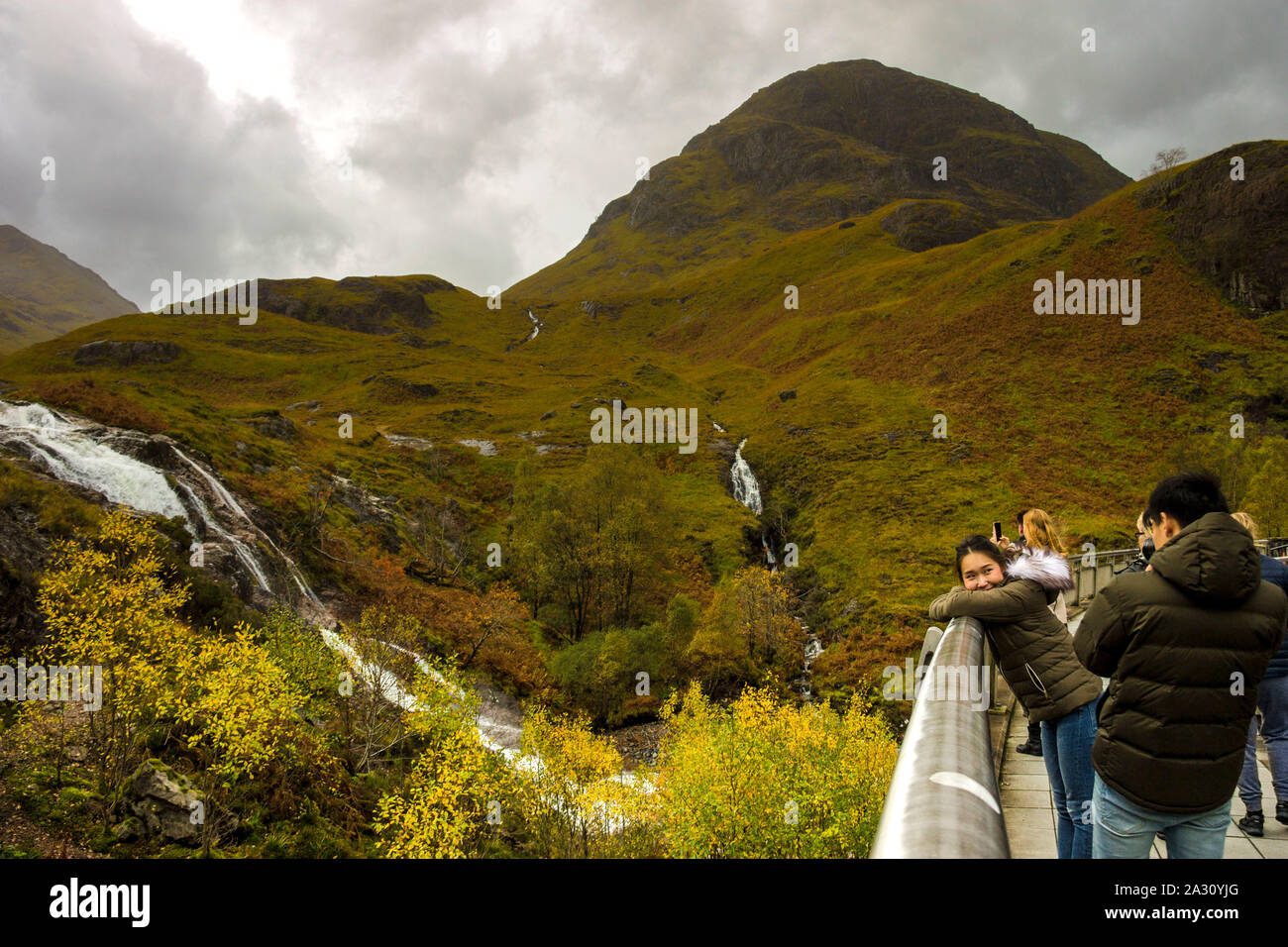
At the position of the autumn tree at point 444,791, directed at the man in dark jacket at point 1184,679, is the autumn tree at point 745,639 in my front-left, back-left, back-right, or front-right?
back-left

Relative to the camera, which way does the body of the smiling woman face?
to the viewer's left

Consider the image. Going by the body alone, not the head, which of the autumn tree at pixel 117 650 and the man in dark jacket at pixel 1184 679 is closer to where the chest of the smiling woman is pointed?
the autumn tree

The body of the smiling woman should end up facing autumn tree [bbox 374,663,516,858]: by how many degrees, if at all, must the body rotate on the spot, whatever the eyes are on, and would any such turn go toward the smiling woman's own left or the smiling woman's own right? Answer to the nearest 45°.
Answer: approximately 45° to the smiling woman's own right

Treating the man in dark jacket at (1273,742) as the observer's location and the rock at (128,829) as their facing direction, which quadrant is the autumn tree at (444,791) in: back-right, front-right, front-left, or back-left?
front-right

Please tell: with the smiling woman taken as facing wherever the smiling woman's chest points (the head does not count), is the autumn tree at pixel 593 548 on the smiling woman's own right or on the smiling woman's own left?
on the smiling woman's own right

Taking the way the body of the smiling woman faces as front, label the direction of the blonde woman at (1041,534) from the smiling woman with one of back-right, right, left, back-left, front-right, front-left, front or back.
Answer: right

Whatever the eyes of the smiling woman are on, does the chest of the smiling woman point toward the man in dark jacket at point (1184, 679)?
no

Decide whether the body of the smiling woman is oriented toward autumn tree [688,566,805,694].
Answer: no

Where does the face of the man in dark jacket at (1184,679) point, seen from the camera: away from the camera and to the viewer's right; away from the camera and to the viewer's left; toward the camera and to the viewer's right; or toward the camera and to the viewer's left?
away from the camera and to the viewer's left
